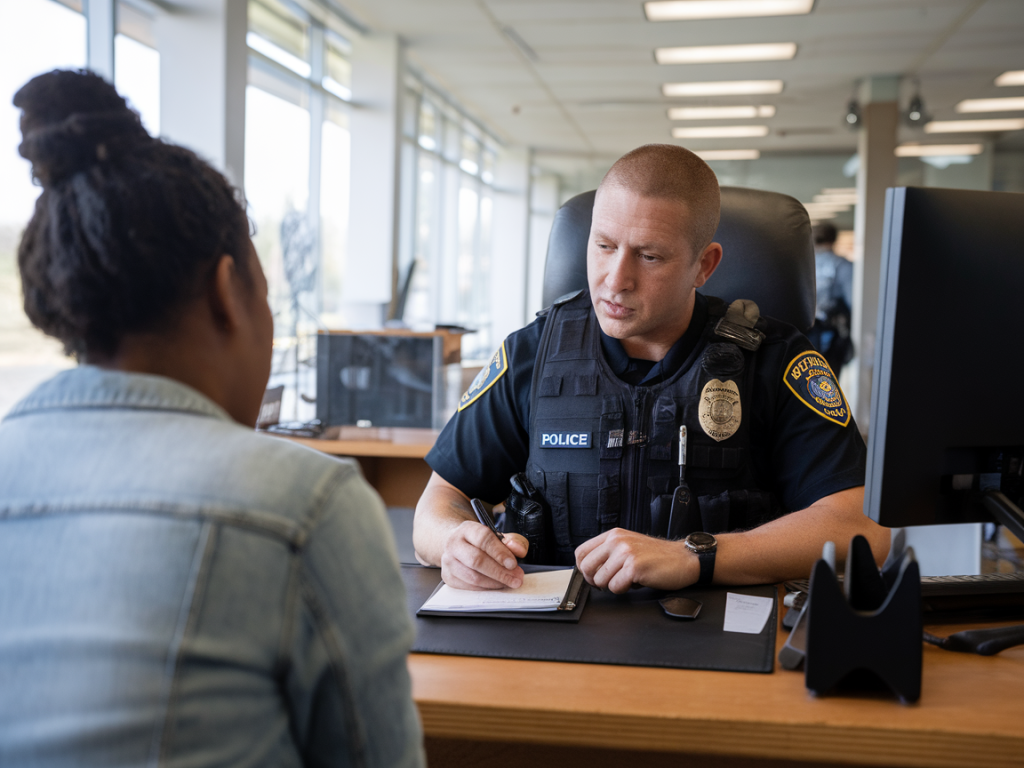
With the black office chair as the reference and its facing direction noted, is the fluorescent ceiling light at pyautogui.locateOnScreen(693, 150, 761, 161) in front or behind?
behind

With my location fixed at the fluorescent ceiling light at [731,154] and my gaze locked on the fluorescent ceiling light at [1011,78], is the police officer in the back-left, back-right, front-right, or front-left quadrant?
front-right

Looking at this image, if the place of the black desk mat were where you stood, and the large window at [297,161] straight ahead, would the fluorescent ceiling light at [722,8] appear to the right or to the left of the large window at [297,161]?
right

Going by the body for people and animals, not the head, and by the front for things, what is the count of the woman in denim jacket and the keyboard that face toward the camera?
0

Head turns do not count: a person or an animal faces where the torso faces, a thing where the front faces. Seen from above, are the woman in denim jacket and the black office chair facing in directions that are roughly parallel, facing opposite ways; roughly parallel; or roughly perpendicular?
roughly parallel, facing opposite ways

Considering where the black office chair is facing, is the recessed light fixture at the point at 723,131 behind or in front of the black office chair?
behind

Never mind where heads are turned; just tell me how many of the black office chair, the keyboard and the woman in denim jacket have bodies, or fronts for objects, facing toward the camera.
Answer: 1

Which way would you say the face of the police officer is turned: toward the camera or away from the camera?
toward the camera

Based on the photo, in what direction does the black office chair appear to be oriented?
toward the camera

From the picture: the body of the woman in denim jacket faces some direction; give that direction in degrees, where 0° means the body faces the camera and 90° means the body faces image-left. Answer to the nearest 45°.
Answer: approximately 225°

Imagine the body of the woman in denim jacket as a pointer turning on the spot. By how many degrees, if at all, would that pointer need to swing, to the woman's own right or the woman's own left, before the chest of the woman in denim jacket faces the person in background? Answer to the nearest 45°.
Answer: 0° — they already face them

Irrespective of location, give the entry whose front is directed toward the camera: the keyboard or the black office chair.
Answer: the black office chair

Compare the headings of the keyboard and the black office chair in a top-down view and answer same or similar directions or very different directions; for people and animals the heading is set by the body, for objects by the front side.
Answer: very different directions

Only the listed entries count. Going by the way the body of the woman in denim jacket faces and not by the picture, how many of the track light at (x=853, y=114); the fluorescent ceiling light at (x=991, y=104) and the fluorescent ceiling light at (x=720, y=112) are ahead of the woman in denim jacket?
3

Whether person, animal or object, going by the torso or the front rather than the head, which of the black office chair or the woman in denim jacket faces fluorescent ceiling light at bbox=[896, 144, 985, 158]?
the woman in denim jacket

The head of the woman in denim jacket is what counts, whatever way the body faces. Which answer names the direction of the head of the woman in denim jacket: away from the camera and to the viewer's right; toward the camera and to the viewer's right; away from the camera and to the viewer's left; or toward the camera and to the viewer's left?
away from the camera and to the viewer's right
